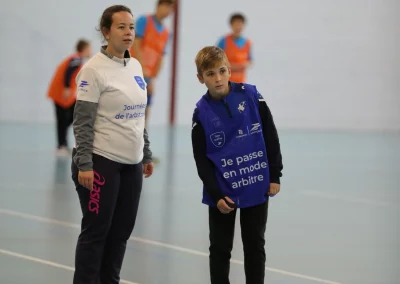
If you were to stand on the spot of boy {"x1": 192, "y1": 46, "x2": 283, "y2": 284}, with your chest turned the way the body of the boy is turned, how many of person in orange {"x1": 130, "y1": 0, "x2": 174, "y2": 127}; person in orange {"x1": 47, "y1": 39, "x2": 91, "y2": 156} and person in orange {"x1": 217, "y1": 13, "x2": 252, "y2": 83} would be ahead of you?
0

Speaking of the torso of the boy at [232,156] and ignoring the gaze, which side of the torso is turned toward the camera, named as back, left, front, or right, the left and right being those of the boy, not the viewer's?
front

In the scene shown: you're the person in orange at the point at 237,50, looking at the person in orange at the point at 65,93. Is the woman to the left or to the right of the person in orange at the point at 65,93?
left

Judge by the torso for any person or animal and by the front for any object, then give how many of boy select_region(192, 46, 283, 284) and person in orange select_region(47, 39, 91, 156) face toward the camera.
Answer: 1

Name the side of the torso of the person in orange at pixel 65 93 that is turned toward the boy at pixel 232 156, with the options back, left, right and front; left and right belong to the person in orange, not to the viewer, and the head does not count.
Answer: right

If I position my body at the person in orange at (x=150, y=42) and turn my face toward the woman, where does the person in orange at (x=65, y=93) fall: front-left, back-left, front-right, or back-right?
back-right

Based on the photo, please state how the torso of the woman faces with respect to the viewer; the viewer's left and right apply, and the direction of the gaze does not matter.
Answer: facing the viewer and to the right of the viewer

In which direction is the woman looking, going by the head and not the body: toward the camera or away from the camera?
toward the camera

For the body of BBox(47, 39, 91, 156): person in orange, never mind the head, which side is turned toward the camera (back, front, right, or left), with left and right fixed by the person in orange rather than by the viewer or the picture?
right

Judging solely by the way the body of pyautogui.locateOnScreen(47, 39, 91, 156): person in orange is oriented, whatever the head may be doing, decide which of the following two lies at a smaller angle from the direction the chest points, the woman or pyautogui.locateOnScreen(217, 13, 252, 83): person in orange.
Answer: the person in orange

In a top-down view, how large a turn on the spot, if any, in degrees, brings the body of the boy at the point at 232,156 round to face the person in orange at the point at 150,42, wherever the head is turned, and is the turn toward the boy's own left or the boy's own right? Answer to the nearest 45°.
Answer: approximately 180°

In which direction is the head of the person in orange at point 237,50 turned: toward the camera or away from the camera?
toward the camera

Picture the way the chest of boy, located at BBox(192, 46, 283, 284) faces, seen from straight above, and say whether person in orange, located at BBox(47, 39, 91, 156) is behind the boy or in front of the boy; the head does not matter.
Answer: behind

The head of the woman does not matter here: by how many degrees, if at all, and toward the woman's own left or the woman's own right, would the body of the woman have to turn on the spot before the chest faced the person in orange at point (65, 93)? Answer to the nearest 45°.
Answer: approximately 135° to the woman's own left

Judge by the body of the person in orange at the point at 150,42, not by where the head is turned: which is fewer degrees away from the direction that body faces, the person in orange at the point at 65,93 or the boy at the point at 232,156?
the boy
